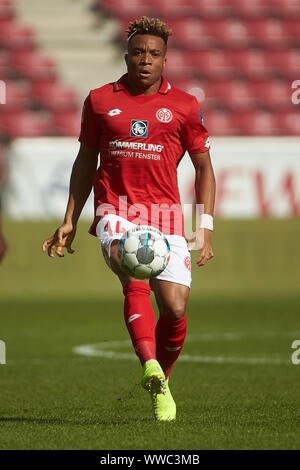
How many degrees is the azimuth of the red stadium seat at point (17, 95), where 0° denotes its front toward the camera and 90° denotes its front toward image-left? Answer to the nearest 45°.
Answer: approximately 0°

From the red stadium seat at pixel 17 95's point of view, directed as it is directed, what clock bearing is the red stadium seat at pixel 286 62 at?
the red stadium seat at pixel 286 62 is roughly at 9 o'clock from the red stadium seat at pixel 17 95.

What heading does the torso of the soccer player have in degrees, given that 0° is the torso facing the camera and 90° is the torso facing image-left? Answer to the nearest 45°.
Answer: approximately 0°

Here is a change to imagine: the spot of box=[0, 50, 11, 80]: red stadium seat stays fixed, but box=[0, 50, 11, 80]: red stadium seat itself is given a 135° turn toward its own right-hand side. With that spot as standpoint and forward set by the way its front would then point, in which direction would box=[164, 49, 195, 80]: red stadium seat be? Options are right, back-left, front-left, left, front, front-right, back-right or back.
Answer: back-right

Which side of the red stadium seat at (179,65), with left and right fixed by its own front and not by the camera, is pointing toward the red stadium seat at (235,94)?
left

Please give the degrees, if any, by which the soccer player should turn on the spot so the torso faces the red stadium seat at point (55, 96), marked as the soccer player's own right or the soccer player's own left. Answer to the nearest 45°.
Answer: approximately 180°

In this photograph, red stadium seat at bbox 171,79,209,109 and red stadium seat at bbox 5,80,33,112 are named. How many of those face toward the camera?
2
